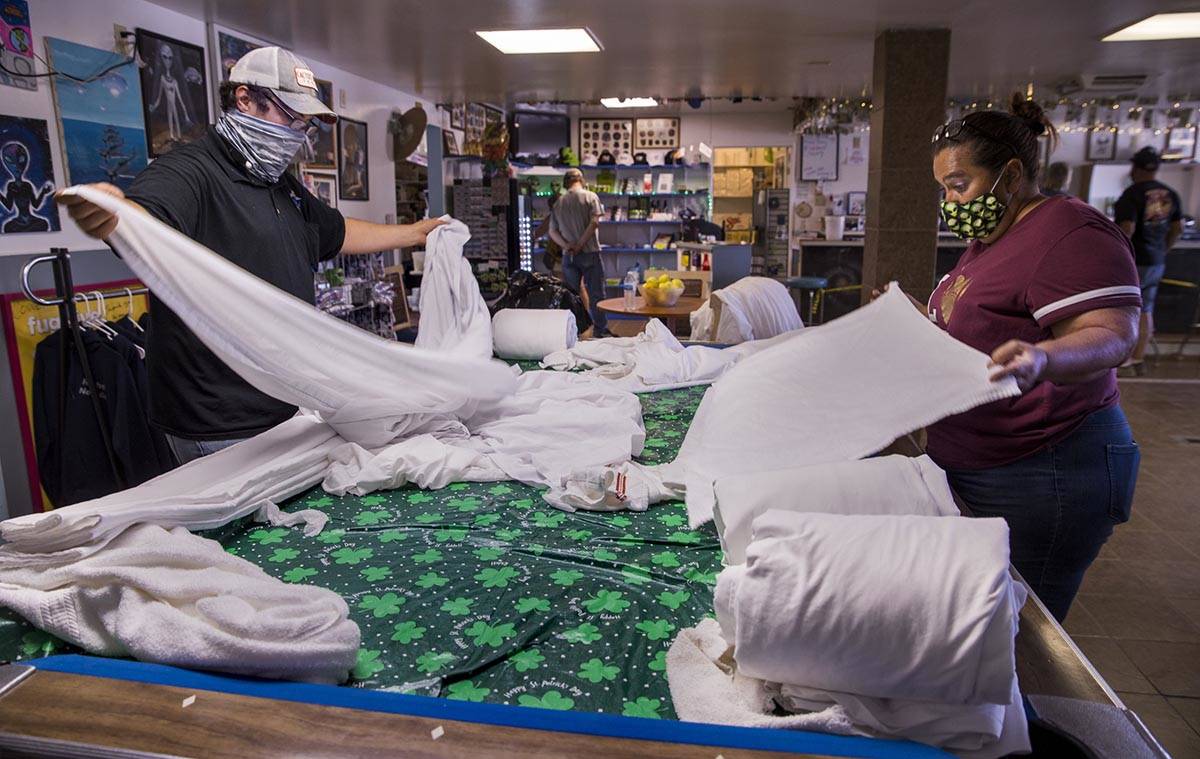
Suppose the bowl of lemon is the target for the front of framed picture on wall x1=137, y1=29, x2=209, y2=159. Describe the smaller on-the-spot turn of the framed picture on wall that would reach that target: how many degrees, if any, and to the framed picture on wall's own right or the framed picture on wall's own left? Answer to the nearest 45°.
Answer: approximately 45° to the framed picture on wall's own left

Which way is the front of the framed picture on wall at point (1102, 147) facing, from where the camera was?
facing the viewer

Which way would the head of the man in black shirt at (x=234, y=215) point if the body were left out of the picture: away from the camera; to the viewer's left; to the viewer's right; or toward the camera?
to the viewer's right

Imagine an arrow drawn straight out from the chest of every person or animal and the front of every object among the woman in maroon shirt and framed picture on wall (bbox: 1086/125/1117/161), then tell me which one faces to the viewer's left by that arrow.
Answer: the woman in maroon shirt

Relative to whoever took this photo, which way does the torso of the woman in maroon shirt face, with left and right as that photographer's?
facing to the left of the viewer

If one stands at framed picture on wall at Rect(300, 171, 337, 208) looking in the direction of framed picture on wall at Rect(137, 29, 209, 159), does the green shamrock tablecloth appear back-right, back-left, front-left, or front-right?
front-left

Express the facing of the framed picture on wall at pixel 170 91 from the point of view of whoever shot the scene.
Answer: facing the viewer and to the right of the viewer

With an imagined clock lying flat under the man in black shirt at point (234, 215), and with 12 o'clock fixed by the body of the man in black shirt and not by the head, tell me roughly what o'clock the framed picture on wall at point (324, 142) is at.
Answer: The framed picture on wall is roughly at 8 o'clock from the man in black shirt.

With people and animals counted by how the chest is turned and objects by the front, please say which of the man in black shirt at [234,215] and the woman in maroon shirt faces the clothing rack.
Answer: the woman in maroon shirt

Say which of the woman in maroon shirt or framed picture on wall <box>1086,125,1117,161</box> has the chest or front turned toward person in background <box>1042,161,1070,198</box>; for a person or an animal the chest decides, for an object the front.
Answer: the framed picture on wall

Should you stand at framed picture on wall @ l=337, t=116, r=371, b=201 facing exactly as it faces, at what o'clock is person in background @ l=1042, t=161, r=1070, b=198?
The person in background is roughly at 11 o'clock from the framed picture on wall.

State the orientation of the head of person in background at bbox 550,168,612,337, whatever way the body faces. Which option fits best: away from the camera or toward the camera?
away from the camera

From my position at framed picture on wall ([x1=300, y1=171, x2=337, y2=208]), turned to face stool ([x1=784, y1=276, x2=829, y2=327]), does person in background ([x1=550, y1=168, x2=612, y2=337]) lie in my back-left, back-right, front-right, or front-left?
front-left

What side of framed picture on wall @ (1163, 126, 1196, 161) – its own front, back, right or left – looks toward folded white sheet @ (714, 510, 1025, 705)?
front

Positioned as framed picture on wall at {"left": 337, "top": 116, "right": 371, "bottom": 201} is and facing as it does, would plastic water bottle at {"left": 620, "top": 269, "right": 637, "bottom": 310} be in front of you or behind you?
in front

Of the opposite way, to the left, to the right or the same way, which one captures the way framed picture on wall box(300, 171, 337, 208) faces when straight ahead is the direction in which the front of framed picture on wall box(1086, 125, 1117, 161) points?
to the left

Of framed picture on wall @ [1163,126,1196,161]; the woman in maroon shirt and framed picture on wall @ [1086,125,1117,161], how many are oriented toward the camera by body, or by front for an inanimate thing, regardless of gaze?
2
